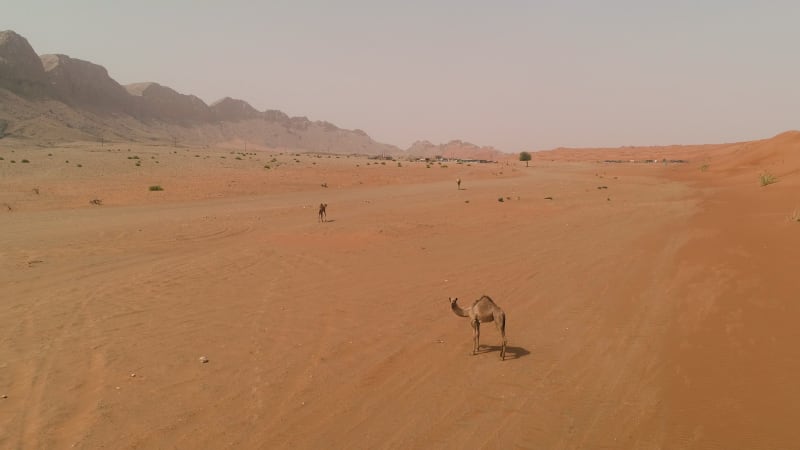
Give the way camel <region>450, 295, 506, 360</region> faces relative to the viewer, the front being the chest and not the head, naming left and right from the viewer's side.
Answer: facing away from the viewer and to the left of the viewer
